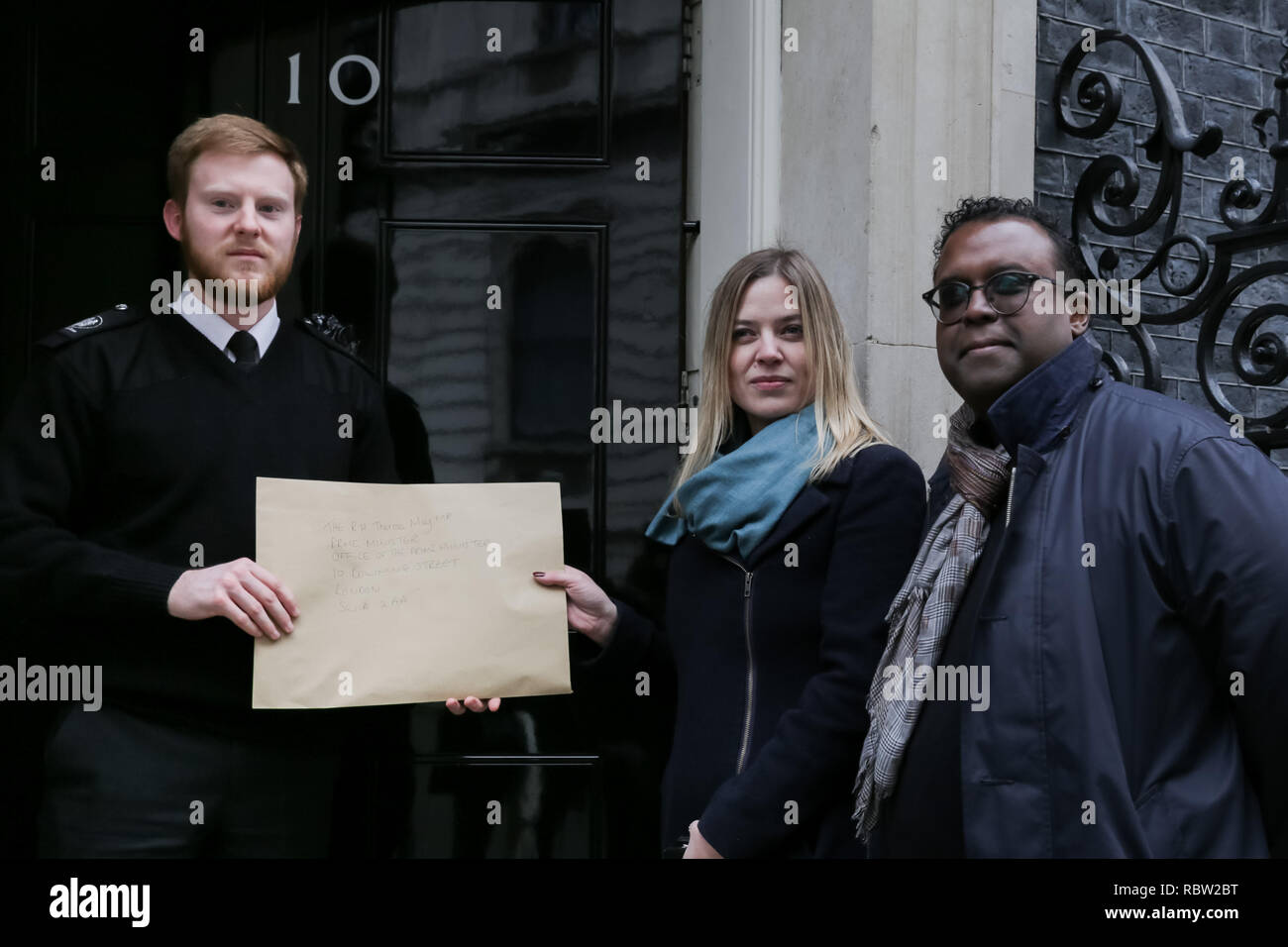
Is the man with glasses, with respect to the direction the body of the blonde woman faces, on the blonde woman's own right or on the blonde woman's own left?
on the blonde woman's own left

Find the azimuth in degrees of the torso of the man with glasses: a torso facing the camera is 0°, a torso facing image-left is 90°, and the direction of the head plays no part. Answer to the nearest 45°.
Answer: approximately 45°

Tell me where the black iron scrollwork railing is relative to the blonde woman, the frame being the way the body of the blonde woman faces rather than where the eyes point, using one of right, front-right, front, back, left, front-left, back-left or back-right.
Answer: back

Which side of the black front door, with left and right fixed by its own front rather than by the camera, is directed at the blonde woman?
front

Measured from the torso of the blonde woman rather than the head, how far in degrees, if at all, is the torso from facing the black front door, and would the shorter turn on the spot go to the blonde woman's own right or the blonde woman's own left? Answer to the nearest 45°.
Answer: approximately 90° to the blonde woman's own right

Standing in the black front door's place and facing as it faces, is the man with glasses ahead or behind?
ahead

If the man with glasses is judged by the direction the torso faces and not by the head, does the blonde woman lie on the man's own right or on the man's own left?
on the man's own right
